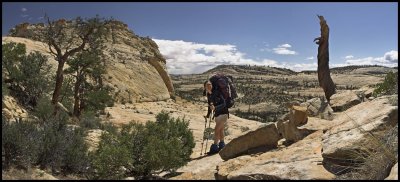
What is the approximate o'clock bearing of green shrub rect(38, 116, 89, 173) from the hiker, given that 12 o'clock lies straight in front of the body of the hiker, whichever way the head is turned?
The green shrub is roughly at 12 o'clock from the hiker.

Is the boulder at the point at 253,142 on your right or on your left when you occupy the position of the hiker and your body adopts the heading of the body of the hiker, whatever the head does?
on your left

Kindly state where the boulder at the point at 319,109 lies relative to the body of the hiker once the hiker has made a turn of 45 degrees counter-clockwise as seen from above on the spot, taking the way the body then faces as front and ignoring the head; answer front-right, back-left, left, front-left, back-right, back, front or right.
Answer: back-left

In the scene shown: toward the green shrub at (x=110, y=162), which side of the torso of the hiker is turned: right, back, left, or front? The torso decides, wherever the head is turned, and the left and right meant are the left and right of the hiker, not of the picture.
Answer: front

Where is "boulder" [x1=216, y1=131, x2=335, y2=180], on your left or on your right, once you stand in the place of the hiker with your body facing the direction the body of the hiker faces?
on your left

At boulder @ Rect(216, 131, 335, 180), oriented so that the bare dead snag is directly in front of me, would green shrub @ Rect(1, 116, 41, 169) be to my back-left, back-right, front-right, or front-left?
back-left

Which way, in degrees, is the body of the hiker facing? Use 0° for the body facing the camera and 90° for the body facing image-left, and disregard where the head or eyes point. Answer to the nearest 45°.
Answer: approximately 45°

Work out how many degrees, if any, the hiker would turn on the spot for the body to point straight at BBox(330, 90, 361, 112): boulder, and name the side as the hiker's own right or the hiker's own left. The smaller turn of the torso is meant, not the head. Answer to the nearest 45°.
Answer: approximately 180°

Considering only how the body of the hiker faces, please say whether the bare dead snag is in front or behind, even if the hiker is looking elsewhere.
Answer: behind

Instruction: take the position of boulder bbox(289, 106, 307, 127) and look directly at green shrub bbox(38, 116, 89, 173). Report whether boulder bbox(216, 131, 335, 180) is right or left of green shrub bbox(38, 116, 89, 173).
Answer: left

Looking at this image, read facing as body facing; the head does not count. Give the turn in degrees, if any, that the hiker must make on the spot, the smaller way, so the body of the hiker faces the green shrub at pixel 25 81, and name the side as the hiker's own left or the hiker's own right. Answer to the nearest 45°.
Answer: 0° — they already face it
